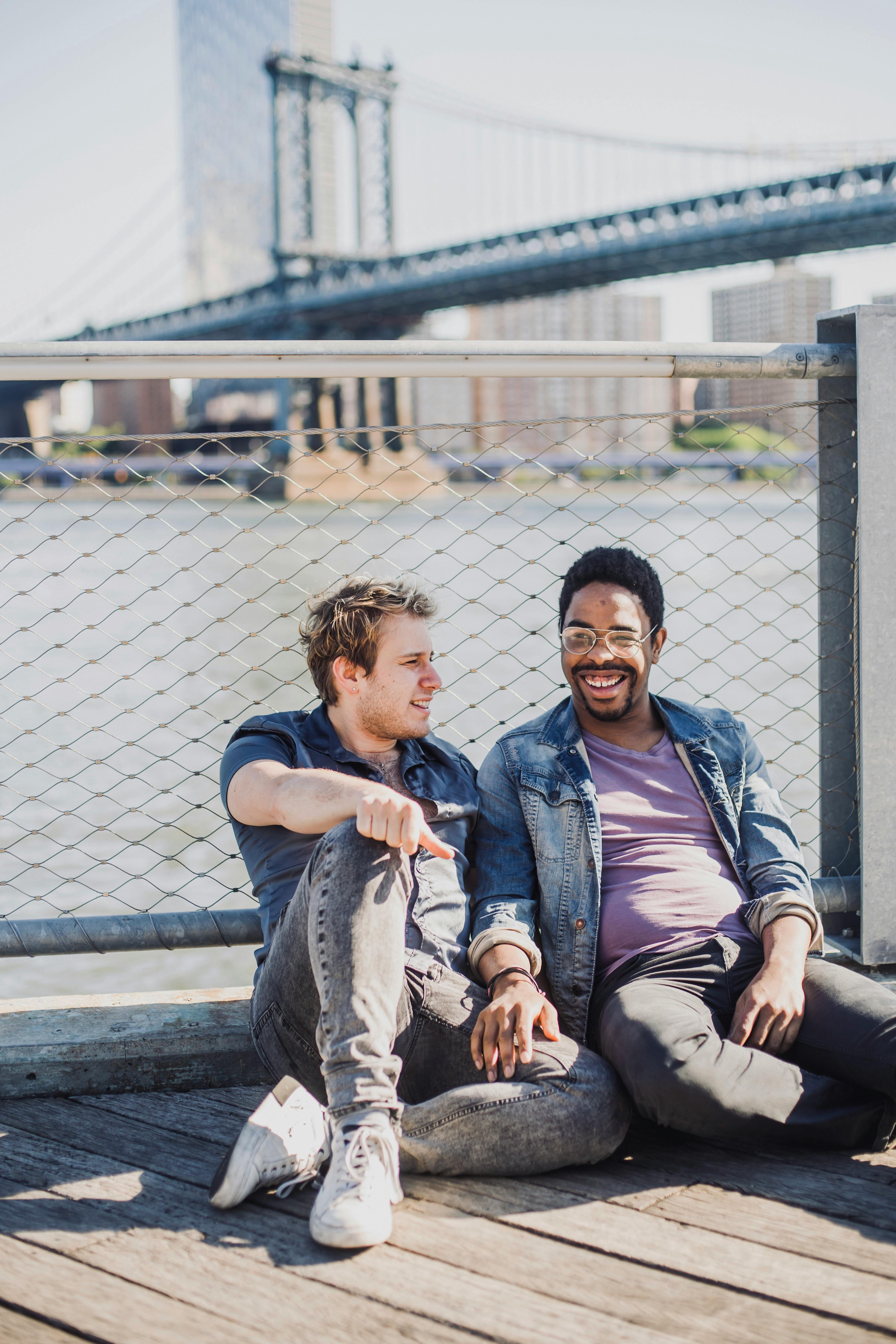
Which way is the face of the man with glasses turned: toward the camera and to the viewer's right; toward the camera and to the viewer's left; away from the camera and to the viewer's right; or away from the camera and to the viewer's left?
toward the camera and to the viewer's left

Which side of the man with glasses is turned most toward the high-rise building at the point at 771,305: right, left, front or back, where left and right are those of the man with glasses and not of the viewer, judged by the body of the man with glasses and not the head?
back

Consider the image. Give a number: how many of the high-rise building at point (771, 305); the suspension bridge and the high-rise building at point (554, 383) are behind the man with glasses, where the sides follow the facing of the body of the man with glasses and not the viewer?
3

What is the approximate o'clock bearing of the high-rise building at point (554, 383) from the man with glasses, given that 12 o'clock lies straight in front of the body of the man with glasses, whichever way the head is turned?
The high-rise building is roughly at 6 o'clock from the man with glasses.

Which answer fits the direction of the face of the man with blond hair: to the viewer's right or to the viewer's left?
to the viewer's right

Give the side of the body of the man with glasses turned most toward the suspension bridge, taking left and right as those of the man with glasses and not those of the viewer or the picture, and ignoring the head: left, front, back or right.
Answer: back

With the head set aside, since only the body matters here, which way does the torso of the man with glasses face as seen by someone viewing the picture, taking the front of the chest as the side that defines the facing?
toward the camera
